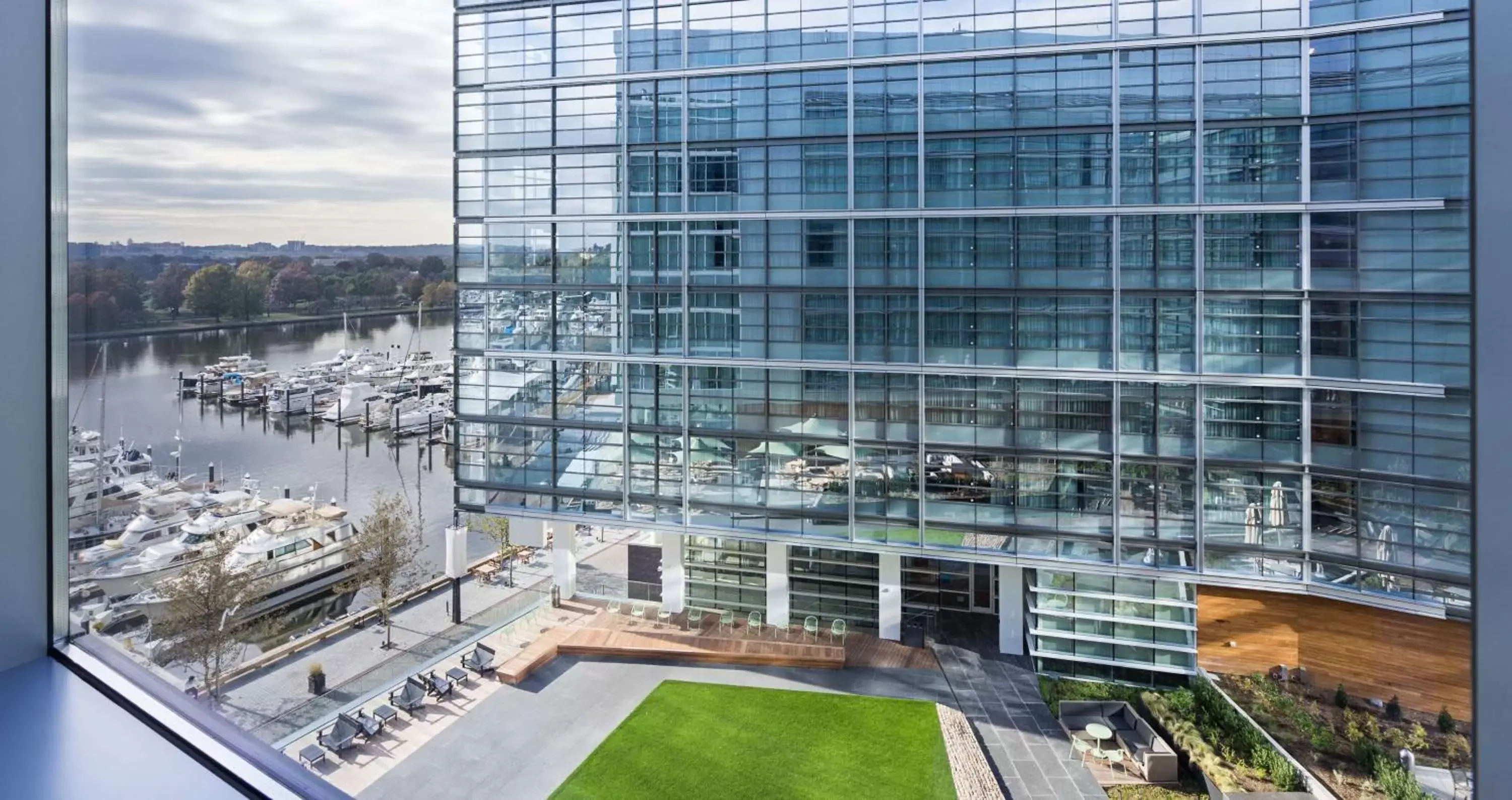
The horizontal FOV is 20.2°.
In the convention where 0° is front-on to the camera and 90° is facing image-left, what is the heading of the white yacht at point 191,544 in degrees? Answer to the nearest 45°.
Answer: approximately 45°

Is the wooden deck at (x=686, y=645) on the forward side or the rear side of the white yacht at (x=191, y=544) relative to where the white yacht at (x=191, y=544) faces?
on the rear side

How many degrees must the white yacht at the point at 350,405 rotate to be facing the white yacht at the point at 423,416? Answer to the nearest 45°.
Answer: approximately 135° to its right
